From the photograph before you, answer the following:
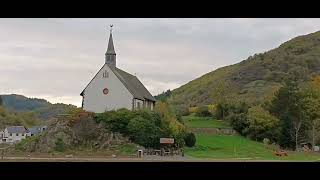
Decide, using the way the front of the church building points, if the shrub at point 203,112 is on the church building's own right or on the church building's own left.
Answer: on the church building's own left

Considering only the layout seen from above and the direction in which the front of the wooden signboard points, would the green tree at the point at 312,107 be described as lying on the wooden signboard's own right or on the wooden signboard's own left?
on the wooden signboard's own left

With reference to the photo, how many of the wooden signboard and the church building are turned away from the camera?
0

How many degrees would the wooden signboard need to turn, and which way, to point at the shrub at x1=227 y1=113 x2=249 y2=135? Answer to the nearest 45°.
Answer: approximately 135° to its left

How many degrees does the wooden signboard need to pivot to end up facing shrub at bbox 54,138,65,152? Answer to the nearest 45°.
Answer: approximately 90° to its right

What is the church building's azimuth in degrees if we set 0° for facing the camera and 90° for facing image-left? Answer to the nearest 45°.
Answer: approximately 45°

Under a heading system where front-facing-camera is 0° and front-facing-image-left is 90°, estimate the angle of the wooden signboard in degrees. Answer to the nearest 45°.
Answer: approximately 0°

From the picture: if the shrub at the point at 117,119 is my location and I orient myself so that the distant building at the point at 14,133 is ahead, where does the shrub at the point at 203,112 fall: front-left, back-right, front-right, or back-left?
front-right

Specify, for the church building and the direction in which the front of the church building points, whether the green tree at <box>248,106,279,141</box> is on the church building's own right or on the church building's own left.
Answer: on the church building's own left

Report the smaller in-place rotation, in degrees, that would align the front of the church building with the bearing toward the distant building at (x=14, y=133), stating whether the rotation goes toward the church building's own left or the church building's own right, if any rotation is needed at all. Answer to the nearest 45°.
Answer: approximately 90° to the church building's own right

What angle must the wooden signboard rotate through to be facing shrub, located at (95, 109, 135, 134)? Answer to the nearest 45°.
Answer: approximately 135° to its right

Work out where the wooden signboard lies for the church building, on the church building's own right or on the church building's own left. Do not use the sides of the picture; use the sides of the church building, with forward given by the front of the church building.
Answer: on the church building's own left
